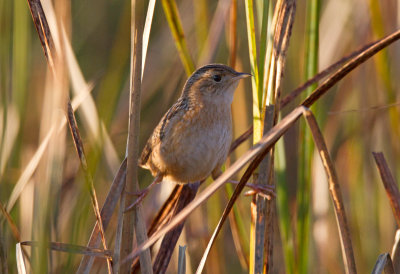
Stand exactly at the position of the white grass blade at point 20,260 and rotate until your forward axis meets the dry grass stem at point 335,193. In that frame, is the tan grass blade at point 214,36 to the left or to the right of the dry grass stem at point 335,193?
left

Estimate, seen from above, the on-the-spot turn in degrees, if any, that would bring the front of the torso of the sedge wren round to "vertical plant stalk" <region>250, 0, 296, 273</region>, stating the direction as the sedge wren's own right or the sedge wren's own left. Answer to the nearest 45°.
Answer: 0° — it already faces it

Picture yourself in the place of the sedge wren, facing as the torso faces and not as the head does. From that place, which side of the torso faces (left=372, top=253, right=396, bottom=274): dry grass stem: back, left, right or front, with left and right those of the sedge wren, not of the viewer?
front

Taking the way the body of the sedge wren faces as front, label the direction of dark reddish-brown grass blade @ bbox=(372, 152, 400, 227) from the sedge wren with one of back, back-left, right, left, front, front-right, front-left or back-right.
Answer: front

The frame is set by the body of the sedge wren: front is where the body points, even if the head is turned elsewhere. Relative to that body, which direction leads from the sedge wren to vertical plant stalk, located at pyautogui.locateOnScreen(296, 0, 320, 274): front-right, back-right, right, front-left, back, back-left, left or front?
front

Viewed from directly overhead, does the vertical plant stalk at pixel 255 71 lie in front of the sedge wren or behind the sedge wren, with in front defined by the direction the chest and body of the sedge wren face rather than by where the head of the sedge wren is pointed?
in front

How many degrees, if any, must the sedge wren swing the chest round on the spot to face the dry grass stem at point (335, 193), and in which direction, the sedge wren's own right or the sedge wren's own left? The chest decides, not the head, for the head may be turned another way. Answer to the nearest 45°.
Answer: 0° — it already faces it

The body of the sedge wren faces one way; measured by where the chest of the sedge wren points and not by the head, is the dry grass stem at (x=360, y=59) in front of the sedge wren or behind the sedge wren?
in front
